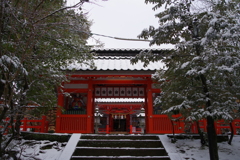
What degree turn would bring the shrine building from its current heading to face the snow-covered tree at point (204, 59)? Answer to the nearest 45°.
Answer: approximately 45° to its left

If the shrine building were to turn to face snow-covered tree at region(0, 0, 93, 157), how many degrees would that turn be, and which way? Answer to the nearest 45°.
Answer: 0° — it already faces it

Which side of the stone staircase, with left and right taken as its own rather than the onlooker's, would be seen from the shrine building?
back

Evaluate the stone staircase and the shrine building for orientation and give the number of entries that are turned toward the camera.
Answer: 2

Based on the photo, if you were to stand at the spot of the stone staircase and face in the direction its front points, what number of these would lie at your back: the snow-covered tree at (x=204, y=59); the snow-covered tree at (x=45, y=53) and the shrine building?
1

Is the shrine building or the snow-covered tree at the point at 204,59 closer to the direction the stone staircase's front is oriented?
the snow-covered tree

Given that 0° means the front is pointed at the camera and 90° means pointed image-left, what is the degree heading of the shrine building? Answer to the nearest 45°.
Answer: approximately 0°

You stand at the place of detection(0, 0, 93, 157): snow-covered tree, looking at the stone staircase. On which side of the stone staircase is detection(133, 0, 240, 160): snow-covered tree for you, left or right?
right
